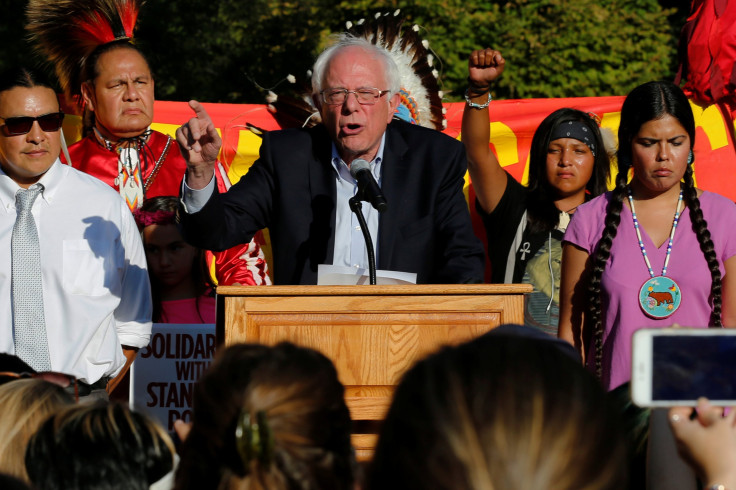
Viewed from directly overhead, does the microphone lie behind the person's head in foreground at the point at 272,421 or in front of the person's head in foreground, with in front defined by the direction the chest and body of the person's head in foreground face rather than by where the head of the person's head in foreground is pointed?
in front

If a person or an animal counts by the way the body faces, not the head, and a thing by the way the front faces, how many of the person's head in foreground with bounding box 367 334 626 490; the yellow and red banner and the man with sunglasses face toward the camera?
2

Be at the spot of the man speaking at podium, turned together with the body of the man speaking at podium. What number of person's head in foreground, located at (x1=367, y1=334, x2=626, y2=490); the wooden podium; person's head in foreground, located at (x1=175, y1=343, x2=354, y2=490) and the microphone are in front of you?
4

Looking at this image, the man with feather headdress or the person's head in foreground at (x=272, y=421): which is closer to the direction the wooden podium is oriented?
the person's head in foreground

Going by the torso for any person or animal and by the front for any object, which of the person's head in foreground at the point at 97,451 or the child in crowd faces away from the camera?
the person's head in foreground

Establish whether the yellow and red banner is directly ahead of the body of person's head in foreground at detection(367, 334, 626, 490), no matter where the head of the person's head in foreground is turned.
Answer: yes

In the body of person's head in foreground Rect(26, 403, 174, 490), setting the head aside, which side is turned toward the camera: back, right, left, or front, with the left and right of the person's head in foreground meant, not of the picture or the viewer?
back

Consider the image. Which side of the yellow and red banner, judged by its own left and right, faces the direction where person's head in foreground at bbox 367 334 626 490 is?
front

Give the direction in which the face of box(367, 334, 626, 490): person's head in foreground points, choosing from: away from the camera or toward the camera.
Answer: away from the camera

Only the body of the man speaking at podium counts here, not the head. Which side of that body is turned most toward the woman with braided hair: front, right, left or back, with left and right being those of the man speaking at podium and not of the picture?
left

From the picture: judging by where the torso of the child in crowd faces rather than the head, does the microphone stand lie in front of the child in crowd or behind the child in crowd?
in front

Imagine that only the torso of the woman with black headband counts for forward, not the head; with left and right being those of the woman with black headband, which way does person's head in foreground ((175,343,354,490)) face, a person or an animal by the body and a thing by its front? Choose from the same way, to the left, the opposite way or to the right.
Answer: the opposite way

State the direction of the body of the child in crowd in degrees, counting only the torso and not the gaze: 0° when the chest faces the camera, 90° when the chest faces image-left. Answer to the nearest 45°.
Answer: approximately 0°

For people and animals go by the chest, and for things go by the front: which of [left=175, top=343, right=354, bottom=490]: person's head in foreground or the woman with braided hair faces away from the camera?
the person's head in foreground

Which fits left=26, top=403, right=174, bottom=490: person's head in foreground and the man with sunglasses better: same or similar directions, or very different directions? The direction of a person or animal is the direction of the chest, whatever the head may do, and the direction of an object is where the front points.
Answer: very different directions
